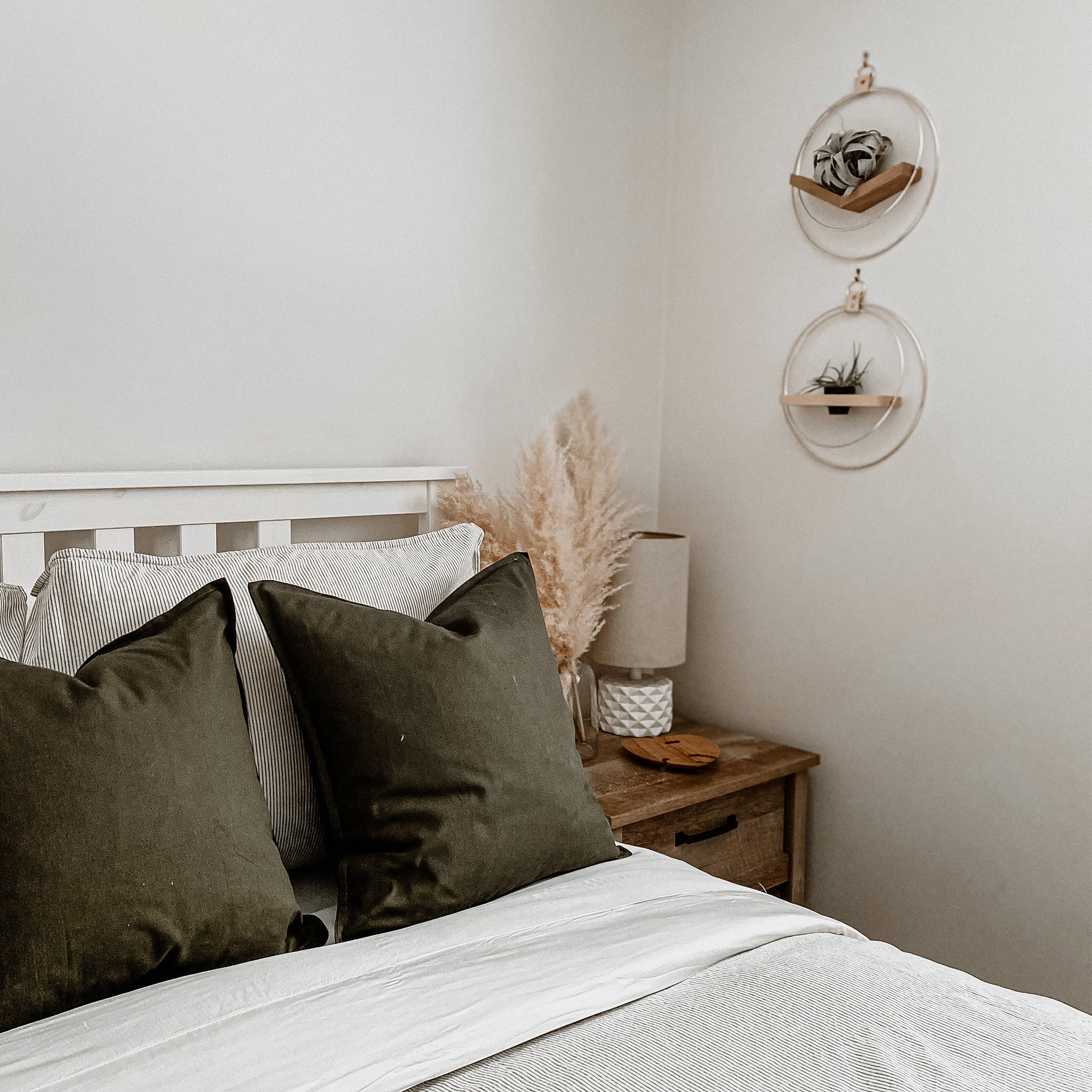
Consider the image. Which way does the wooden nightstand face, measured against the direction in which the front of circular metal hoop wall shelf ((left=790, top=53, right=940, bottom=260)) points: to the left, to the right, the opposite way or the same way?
to the left

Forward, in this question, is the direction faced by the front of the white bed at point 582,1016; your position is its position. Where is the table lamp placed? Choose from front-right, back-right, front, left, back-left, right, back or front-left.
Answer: back-left

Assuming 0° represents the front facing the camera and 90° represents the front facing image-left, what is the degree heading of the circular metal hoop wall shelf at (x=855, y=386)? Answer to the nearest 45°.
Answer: approximately 45°

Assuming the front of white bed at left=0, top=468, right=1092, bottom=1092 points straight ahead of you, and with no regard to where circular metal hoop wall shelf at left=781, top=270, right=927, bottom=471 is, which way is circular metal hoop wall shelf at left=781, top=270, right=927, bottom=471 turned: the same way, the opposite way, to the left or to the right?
to the right

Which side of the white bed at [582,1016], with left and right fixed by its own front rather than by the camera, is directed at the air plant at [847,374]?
left

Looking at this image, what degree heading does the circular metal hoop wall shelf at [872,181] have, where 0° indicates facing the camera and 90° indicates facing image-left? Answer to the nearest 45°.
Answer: approximately 45°
